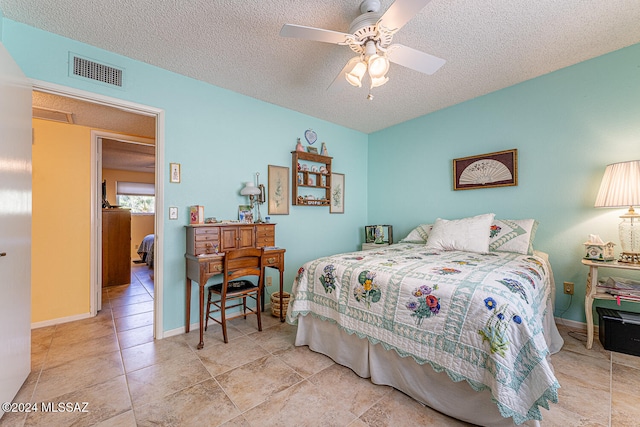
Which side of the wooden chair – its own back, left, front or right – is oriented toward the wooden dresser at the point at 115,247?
front

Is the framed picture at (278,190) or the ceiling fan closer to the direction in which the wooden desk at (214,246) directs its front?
the ceiling fan

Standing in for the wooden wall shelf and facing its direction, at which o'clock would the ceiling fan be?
The ceiling fan is roughly at 1 o'clock from the wooden wall shelf.

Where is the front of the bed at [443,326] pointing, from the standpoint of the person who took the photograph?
facing the viewer and to the left of the viewer

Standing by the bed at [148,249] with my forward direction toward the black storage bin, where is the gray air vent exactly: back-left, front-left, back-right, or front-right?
front-right

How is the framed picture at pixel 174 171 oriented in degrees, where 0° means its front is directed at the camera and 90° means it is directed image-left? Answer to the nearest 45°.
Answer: approximately 0°

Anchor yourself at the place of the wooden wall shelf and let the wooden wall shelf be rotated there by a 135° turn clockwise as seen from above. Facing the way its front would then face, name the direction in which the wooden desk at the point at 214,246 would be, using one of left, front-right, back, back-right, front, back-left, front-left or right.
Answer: front-left

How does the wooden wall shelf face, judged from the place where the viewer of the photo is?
facing the viewer and to the right of the viewer

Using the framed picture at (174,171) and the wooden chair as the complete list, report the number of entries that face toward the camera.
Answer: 1

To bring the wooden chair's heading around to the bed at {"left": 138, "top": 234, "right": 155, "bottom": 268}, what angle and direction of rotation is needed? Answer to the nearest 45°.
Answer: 0° — it already faces it

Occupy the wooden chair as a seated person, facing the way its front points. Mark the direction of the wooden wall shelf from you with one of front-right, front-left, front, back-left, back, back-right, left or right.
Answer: right

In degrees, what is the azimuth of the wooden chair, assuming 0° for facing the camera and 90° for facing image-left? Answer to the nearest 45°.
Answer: approximately 135°
